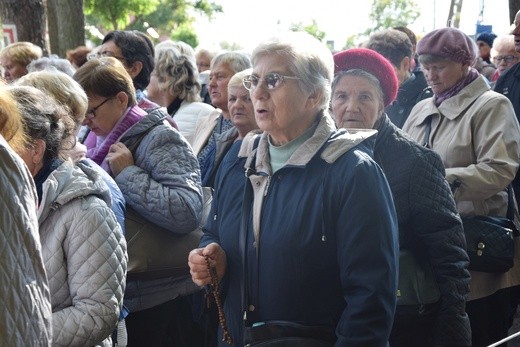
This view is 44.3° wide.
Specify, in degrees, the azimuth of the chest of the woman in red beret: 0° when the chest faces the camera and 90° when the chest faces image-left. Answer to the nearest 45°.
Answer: approximately 45°

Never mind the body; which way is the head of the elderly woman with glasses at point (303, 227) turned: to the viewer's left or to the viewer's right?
to the viewer's left

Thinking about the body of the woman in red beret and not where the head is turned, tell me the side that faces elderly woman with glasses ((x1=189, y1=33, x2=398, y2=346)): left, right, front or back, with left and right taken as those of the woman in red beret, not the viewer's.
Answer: front

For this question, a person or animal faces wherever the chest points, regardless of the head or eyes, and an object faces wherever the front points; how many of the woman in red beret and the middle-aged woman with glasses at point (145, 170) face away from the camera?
0

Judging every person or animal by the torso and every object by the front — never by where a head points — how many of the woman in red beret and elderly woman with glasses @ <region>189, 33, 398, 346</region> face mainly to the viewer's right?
0

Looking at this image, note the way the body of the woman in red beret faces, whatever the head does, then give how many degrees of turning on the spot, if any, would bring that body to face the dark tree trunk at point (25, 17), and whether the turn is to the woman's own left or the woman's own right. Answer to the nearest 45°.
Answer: approximately 90° to the woman's own right

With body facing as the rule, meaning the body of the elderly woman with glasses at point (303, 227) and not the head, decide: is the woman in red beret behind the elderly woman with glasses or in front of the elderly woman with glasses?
behind

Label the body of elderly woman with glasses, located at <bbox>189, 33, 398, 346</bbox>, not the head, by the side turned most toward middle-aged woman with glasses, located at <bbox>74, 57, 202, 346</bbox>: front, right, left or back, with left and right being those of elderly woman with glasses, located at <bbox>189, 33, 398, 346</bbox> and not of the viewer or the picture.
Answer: right
